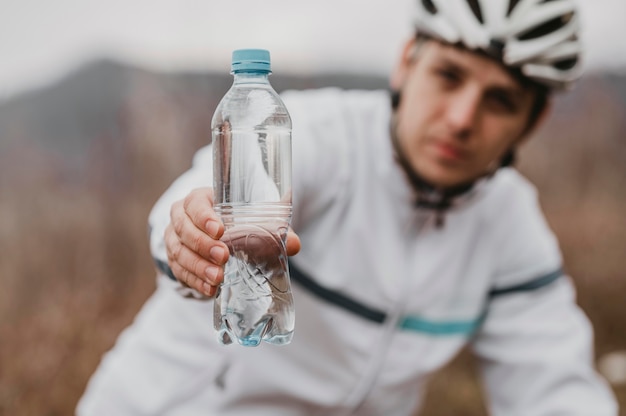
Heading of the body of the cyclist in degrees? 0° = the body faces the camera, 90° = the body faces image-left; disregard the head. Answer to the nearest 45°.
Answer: approximately 0°
